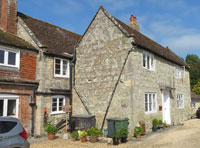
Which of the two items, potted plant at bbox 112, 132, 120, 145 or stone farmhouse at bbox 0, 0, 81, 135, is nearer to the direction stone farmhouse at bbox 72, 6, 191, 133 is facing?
the potted plant

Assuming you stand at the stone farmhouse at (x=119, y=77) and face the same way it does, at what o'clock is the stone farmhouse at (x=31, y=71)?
the stone farmhouse at (x=31, y=71) is roughly at 4 o'clock from the stone farmhouse at (x=119, y=77).

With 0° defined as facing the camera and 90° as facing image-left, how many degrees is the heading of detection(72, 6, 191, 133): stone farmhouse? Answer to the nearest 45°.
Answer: approximately 315°

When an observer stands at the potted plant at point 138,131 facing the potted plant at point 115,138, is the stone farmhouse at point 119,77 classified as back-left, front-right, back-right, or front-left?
back-right

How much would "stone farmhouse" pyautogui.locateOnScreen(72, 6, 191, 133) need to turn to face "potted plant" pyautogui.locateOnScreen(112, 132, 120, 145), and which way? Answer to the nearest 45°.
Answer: approximately 45° to its right

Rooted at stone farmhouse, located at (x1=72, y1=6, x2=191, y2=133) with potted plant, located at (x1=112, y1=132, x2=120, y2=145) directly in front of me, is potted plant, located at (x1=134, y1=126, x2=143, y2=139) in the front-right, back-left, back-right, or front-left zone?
front-left
